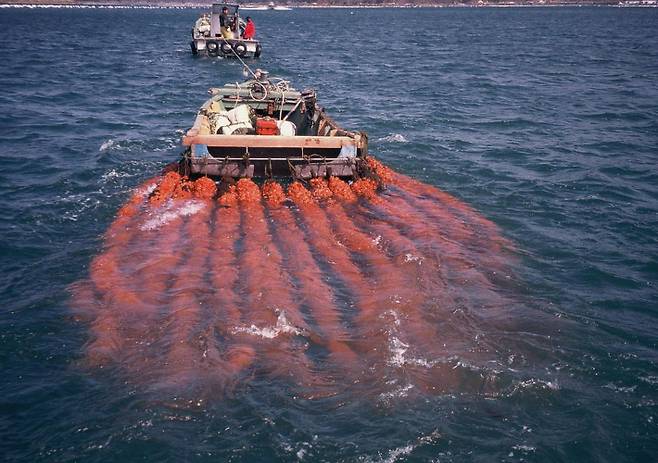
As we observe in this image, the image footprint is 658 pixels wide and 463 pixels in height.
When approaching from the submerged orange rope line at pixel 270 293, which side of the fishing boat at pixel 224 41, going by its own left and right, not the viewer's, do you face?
back

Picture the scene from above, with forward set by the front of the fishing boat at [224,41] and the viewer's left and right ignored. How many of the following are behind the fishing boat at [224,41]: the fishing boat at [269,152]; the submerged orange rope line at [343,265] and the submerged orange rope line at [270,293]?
3

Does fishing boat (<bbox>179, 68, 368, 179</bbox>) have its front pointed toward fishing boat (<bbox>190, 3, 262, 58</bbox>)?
yes

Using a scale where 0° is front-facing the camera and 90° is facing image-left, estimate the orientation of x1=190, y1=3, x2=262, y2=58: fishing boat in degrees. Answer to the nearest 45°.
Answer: approximately 180°

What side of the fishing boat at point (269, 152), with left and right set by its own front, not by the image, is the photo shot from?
back

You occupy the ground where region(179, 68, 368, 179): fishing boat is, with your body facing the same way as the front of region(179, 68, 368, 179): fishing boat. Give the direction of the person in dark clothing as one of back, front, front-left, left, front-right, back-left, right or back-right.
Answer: front

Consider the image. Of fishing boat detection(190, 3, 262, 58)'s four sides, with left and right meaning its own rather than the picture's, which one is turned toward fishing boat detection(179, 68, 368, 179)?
back

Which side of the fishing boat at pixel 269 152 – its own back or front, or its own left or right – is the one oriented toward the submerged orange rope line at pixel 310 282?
back

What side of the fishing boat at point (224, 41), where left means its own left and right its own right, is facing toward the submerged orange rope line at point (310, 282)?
back

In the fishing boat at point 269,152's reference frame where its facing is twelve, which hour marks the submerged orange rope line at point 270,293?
The submerged orange rope line is roughly at 6 o'clock from the fishing boat.

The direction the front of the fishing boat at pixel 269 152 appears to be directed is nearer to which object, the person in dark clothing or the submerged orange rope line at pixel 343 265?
the person in dark clothing

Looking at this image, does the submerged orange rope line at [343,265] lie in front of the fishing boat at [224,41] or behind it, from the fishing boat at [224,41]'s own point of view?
behind

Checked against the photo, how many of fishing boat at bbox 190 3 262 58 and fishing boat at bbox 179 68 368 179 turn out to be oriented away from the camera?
2
